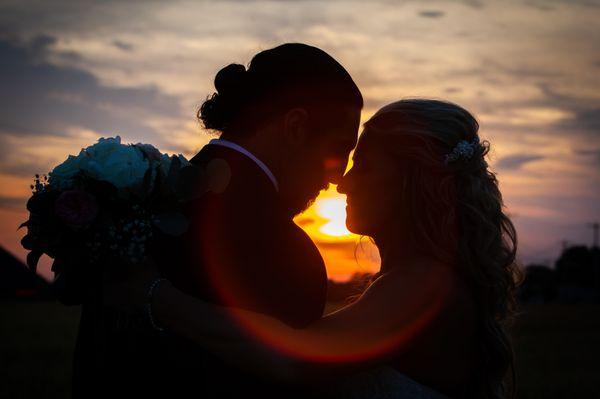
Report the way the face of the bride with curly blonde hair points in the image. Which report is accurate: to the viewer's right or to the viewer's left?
to the viewer's left

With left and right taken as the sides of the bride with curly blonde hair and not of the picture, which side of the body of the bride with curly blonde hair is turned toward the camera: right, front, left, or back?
left
